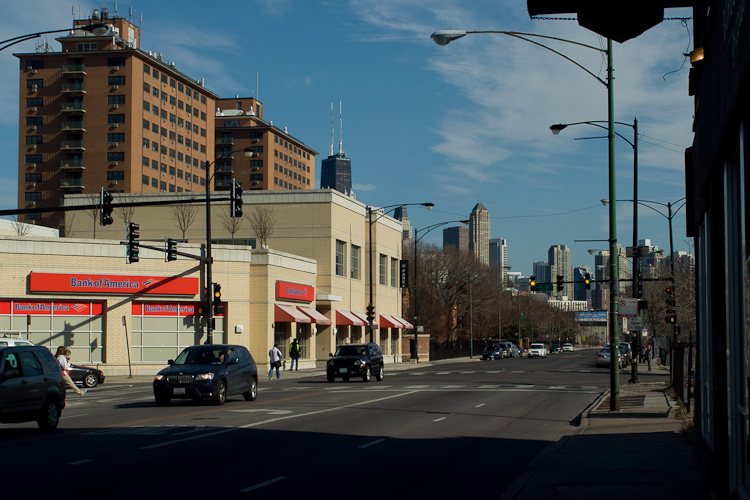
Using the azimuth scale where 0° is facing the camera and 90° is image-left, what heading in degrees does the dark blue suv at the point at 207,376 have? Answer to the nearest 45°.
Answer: approximately 45°

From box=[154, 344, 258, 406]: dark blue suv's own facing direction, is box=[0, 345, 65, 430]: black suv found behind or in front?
in front

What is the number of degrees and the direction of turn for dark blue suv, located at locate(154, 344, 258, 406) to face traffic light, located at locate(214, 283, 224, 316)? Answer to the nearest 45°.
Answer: approximately 135° to its right

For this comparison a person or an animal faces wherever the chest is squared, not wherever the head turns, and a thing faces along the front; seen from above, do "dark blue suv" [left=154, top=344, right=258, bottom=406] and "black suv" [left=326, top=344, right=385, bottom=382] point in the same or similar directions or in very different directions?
same or similar directions

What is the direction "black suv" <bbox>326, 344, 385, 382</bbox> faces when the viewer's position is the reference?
facing the viewer and to the left of the viewer

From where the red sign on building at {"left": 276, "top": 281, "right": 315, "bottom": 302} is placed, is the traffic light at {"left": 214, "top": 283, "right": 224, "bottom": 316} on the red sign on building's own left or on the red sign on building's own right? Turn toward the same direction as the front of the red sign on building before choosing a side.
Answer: on the red sign on building's own right

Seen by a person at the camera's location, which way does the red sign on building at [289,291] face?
facing the viewer and to the right of the viewer
